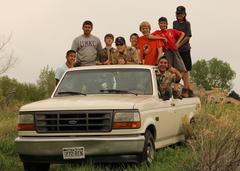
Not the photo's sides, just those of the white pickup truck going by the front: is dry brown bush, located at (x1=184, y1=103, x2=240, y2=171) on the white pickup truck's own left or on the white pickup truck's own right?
on the white pickup truck's own left

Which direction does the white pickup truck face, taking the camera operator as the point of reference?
facing the viewer and to the left of the viewer
